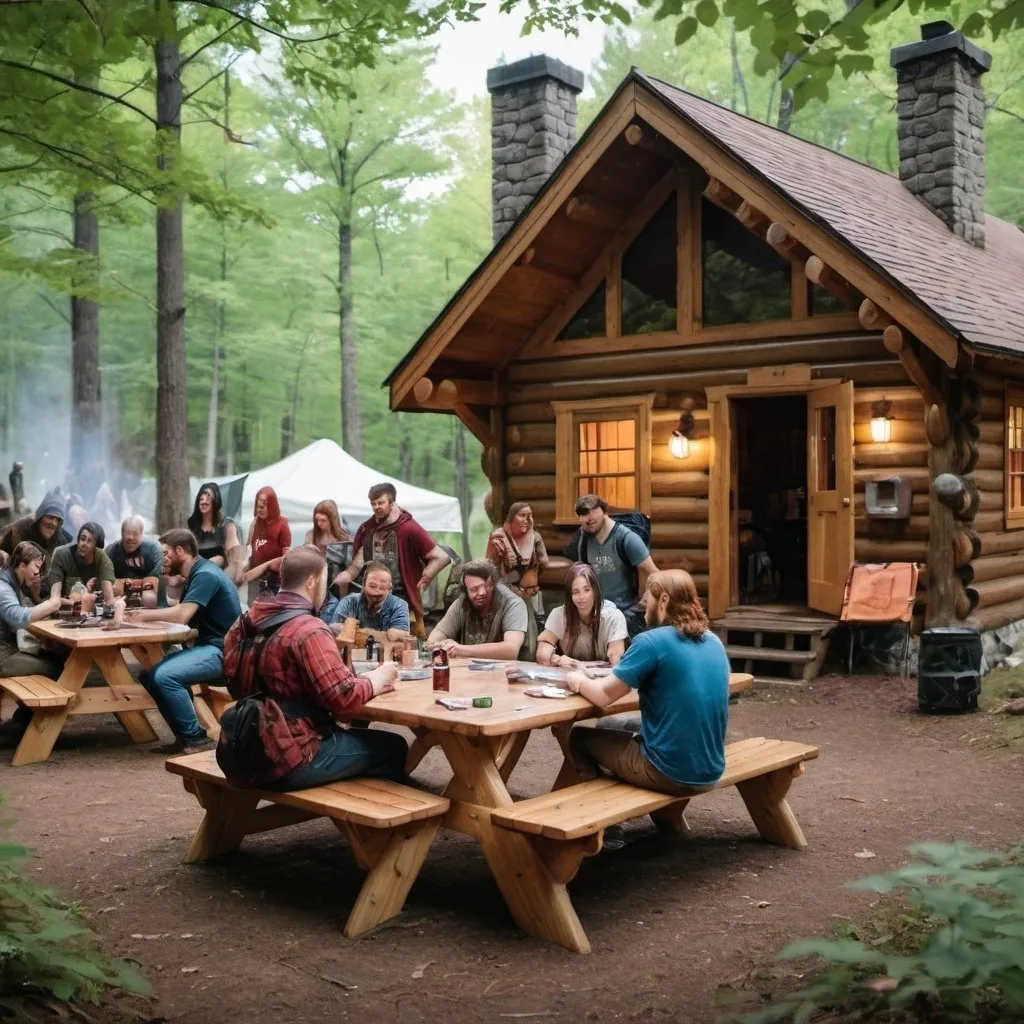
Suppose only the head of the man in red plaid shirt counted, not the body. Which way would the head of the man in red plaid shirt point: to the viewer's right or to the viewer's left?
to the viewer's right

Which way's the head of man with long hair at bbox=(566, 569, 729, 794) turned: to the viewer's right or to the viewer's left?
to the viewer's left

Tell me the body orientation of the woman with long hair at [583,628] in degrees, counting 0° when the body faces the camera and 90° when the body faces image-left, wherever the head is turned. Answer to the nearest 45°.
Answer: approximately 0°

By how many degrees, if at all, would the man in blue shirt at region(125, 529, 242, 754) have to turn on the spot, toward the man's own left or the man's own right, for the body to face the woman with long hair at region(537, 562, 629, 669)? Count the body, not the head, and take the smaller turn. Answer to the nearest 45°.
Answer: approximately 135° to the man's own left

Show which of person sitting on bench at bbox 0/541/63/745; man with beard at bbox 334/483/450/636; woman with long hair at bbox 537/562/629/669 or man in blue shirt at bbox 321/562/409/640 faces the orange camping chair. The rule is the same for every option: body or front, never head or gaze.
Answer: the person sitting on bench

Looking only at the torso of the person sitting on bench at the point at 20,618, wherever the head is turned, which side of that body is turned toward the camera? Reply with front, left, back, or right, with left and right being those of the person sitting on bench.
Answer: right

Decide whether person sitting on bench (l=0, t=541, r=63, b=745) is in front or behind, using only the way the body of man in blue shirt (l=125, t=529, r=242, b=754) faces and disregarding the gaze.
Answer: in front

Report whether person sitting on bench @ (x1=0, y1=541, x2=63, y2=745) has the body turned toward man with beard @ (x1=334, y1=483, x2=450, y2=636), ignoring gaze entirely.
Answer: yes

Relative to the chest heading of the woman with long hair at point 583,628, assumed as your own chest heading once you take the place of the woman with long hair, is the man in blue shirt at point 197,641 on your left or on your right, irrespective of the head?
on your right

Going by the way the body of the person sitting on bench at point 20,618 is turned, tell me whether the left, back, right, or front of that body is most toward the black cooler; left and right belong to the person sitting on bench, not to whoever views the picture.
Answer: front

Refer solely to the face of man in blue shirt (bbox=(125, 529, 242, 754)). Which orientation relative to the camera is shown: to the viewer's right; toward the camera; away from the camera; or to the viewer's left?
to the viewer's left

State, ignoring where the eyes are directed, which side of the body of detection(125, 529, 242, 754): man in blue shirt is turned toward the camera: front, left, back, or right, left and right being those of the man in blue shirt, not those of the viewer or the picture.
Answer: left
